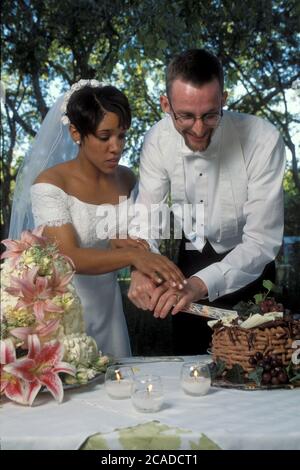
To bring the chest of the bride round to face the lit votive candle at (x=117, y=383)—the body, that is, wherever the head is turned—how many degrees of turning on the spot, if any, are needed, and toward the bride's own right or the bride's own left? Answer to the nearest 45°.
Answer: approximately 45° to the bride's own right

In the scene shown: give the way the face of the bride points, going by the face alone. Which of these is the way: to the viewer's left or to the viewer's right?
to the viewer's right

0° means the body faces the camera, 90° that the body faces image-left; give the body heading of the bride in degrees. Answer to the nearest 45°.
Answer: approximately 315°

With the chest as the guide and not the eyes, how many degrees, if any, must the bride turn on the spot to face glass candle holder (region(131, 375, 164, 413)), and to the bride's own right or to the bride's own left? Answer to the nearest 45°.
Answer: approximately 45° to the bride's own right

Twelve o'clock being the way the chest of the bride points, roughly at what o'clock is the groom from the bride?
The groom is roughly at 11 o'clock from the bride.

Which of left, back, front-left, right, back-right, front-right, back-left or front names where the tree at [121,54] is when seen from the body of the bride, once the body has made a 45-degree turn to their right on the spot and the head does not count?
back

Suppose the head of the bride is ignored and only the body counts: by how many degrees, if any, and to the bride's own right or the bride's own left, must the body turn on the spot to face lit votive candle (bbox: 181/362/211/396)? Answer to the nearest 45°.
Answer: approximately 45° to the bride's own right
